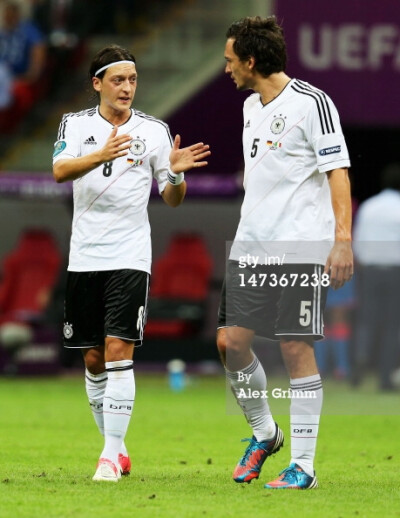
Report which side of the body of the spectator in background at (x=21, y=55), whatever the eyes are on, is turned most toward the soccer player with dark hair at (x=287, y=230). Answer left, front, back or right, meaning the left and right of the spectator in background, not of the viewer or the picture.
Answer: front

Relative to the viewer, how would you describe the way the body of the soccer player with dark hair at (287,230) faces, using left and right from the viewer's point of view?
facing the viewer and to the left of the viewer

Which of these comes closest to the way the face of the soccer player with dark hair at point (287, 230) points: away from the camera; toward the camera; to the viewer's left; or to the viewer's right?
to the viewer's left

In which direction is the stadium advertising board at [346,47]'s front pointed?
toward the camera

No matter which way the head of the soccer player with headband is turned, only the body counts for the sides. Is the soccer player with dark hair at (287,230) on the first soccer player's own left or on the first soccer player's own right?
on the first soccer player's own left

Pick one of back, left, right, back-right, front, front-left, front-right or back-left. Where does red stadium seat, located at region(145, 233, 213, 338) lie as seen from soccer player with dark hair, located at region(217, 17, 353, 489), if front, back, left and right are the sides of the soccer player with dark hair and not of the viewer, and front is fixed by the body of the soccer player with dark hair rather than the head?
back-right

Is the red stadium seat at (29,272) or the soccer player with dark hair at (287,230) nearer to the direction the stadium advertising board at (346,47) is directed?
the soccer player with dark hair

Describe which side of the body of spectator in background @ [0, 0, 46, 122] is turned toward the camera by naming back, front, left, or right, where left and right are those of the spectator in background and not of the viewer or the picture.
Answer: front

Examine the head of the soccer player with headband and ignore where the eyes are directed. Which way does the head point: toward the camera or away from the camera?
toward the camera

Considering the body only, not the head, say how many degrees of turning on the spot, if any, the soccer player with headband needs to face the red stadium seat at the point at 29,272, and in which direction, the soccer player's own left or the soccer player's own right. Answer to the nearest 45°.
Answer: approximately 180°
